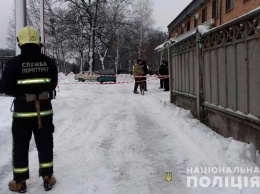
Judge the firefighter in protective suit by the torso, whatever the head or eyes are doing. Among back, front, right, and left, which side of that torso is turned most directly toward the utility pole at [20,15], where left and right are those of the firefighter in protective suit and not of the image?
front

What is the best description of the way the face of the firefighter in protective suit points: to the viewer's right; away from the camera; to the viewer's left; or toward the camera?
away from the camera

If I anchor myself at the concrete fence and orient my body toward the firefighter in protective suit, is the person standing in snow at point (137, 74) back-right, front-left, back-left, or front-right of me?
back-right

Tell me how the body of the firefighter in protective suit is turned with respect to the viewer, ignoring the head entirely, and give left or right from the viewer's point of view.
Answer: facing away from the viewer

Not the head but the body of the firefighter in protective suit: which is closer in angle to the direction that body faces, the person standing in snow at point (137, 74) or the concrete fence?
the person standing in snow

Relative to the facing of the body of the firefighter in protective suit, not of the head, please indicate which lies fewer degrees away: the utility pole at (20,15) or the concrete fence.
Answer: the utility pole

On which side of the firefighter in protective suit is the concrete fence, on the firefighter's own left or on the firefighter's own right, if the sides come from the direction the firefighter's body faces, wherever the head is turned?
on the firefighter's own right

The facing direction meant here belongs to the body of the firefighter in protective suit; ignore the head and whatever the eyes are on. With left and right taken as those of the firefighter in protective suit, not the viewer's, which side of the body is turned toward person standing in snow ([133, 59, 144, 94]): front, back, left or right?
front
